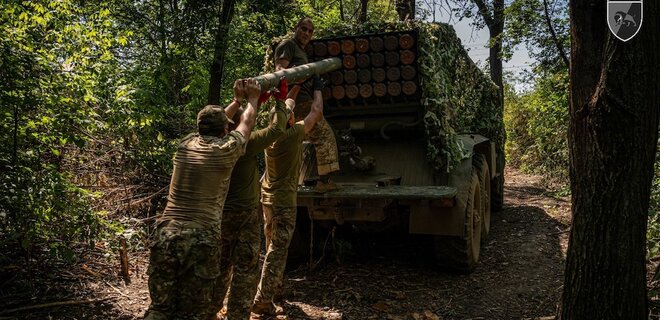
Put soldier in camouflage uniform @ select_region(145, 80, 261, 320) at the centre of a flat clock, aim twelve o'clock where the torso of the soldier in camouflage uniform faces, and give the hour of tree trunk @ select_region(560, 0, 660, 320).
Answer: The tree trunk is roughly at 2 o'clock from the soldier in camouflage uniform.

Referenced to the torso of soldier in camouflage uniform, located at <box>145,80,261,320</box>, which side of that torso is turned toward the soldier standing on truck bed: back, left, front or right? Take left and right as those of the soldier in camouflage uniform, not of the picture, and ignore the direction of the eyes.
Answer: front

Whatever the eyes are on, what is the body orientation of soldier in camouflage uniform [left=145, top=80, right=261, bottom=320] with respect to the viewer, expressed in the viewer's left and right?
facing away from the viewer and to the right of the viewer

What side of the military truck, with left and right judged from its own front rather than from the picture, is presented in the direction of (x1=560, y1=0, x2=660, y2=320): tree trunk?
back

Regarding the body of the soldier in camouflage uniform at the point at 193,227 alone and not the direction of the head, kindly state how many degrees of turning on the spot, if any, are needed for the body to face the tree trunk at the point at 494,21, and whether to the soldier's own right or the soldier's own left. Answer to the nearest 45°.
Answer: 0° — they already face it

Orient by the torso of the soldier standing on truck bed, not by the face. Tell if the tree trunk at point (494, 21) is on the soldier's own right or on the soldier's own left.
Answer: on the soldier's own left

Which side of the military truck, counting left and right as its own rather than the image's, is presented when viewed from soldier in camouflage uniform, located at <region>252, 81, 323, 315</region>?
back

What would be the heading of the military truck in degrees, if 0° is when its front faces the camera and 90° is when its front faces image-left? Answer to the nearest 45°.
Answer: approximately 225°

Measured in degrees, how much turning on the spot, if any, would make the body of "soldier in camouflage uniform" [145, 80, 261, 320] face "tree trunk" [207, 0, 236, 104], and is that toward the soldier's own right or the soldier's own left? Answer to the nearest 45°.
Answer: approximately 45° to the soldier's own left

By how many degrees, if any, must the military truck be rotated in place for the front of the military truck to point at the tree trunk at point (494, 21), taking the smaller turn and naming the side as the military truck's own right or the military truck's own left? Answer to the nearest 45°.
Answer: approximately 45° to the military truck's own left
